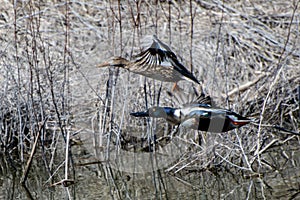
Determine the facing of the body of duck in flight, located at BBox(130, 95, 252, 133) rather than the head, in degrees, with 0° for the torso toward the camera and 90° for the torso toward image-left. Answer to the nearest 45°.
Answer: approximately 90°

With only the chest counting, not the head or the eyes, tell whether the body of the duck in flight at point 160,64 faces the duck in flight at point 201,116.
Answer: no

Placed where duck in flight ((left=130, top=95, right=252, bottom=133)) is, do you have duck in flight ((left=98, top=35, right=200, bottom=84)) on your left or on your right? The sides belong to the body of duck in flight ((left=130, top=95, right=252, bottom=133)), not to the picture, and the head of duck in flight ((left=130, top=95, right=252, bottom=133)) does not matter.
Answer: on your right
